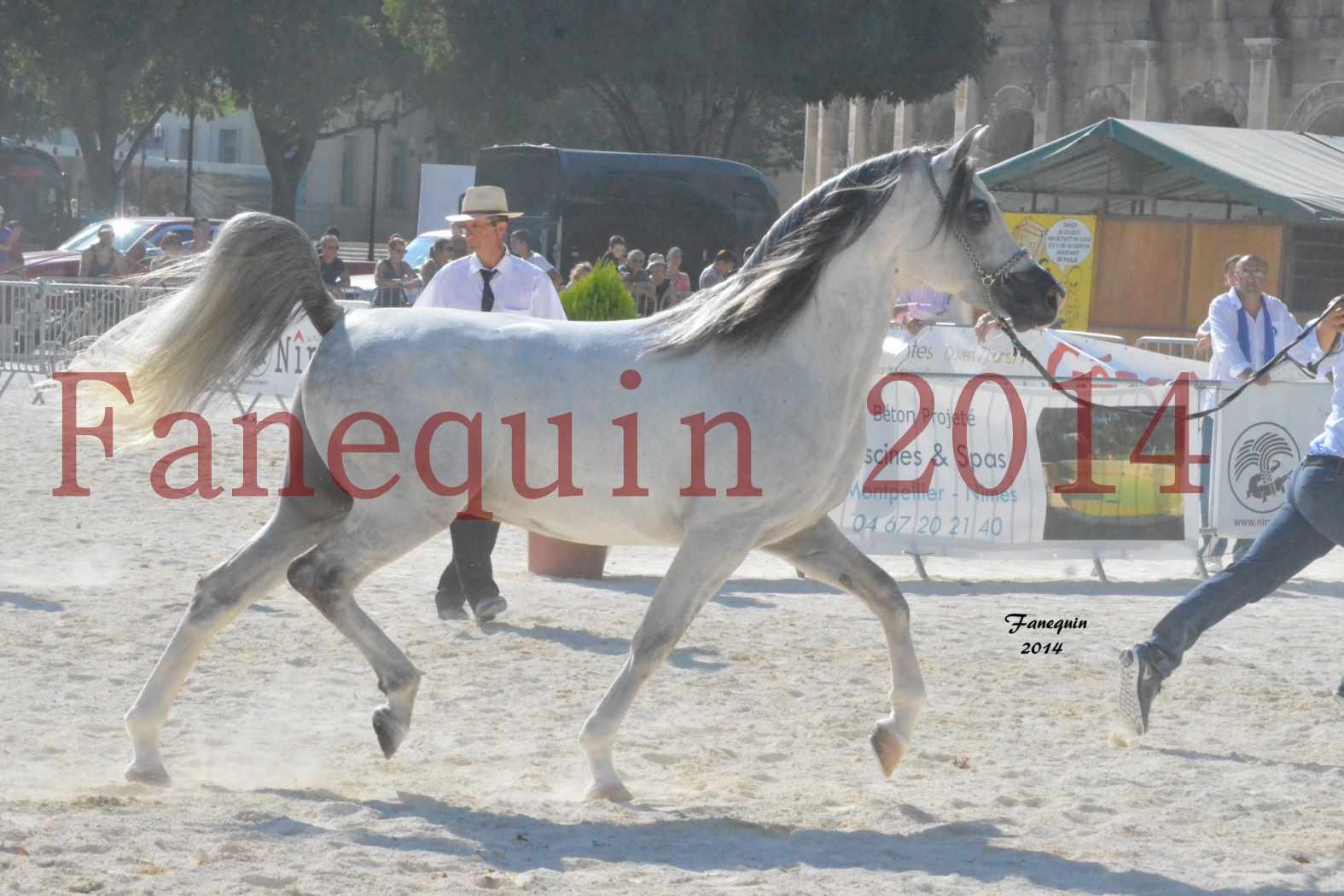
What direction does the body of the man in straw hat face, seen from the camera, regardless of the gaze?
toward the camera

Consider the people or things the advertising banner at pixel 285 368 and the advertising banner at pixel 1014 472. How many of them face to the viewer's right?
0

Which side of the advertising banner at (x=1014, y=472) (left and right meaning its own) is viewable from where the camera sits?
front

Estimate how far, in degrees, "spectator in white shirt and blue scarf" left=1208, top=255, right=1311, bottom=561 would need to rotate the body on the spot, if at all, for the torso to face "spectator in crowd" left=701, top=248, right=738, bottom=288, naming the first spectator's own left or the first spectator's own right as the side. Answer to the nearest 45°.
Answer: approximately 135° to the first spectator's own right

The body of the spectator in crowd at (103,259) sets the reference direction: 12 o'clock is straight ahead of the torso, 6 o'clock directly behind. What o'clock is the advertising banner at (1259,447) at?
The advertising banner is roughly at 11 o'clock from the spectator in crowd.

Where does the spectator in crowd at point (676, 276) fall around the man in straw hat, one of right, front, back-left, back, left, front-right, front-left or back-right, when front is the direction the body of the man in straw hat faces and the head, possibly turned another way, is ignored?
back

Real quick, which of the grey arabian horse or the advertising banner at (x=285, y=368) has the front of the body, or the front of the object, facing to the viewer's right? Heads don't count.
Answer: the grey arabian horse

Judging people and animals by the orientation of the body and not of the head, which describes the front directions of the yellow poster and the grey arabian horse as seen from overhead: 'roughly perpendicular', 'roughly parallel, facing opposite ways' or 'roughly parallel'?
roughly perpendicular

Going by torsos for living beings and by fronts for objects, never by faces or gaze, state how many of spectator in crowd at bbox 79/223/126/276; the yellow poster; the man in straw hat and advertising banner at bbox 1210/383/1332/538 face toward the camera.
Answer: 4

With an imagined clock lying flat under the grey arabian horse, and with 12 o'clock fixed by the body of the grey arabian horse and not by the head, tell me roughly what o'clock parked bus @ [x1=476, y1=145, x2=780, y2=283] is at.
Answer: The parked bus is roughly at 9 o'clock from the grey arabian horse.

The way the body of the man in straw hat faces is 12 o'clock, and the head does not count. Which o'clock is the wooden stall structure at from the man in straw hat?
The wooden stall structure is roughly at 7 o'clock from the man in straw hat.

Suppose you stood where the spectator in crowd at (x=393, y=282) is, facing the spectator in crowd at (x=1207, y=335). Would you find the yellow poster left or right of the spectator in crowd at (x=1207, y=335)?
left

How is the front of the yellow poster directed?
toward the camera

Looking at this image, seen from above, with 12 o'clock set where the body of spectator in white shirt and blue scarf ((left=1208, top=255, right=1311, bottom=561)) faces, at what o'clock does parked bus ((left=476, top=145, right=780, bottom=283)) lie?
The parked bus is roughly at 5 o'clock from the spectator in white shirt and blue scarf.

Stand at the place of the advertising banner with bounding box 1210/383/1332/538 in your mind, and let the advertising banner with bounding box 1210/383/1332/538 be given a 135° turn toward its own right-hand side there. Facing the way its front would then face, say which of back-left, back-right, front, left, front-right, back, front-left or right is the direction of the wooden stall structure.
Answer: front-right

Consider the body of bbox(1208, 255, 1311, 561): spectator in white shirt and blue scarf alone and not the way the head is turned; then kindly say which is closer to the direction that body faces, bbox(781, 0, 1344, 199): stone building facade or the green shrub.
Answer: the green shrub
